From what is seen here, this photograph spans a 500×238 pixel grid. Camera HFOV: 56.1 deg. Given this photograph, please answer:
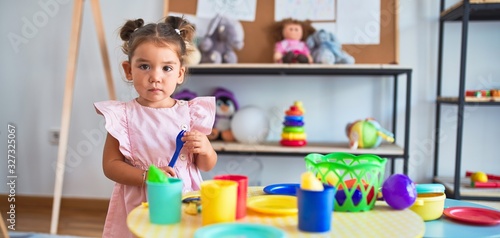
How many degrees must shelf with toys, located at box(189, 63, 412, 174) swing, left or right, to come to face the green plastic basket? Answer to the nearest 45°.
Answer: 0° — it already faces it

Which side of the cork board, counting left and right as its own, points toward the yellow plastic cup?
front

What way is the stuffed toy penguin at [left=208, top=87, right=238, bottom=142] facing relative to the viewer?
toward the camera

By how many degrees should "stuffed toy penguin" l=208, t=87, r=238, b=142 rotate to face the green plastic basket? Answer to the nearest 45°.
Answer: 0° — it already faces it

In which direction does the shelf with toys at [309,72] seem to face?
toward the camera

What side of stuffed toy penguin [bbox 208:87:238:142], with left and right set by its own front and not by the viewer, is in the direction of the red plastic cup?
front

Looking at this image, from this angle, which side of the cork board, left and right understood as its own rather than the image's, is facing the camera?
front

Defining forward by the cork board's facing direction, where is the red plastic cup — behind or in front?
in front

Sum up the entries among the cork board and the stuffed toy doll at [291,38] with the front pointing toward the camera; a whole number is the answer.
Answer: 2
